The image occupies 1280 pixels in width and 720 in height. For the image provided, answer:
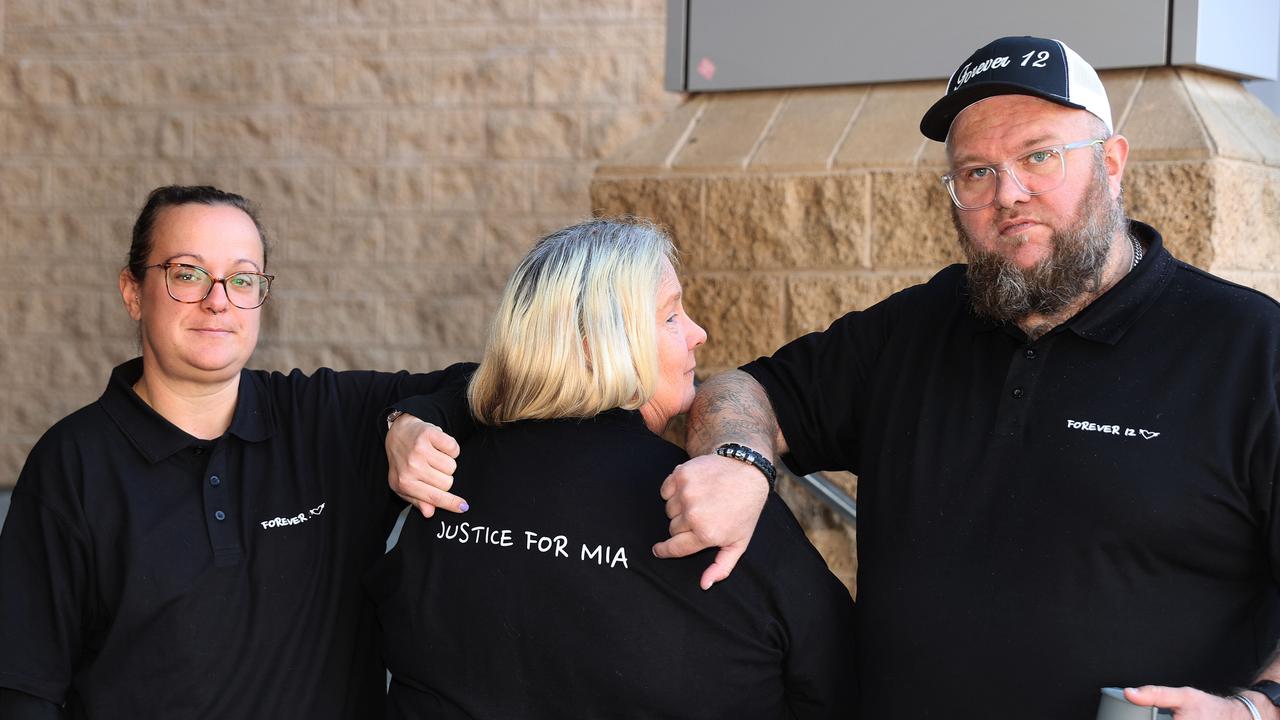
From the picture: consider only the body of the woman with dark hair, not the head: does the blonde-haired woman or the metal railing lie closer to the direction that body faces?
the blonde-haired woman

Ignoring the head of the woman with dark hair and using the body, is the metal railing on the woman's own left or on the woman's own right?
on the woman's own left

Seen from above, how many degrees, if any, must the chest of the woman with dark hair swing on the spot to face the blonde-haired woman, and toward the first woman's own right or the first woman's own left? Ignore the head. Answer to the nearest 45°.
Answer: approximately 45° to the first woman's own left

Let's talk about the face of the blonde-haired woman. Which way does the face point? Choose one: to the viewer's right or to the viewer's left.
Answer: to the viewer's right

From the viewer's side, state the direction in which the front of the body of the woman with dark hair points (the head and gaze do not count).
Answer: toward the camera

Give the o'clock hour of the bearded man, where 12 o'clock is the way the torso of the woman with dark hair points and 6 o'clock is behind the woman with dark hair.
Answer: The bearded man is roughly at 10 o'clock from the woman with dark hair.
